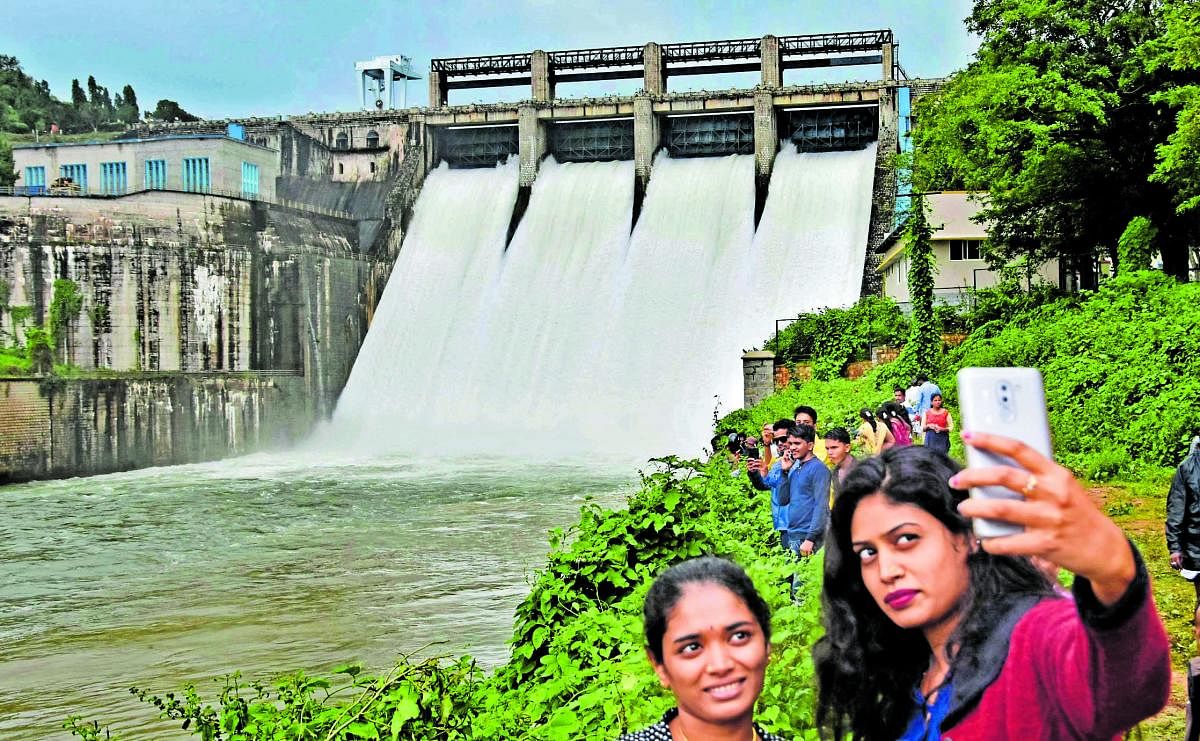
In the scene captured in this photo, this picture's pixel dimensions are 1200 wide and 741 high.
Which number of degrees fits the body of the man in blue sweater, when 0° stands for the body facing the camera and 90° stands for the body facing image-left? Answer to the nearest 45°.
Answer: approximately 45°

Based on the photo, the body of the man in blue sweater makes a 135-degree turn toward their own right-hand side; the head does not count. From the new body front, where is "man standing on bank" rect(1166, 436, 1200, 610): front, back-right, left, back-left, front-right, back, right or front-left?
right

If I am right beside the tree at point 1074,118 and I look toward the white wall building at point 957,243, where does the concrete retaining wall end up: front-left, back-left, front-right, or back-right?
front-left

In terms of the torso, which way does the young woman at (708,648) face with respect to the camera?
toward the camera

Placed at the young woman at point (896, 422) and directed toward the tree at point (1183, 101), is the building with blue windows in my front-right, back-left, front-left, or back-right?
front-left

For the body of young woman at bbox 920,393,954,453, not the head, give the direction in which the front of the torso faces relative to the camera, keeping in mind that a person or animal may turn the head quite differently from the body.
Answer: toward the camera

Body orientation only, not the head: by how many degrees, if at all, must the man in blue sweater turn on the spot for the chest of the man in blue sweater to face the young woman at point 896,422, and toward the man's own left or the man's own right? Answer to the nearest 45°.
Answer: approximately 180°

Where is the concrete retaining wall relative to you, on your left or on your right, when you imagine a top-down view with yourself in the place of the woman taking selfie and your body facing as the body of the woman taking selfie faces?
on your right

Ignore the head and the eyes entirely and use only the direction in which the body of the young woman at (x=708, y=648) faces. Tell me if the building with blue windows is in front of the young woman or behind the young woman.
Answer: behind

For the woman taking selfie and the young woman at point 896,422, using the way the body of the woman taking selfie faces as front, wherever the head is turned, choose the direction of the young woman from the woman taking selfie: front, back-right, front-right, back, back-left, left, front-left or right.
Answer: back-right

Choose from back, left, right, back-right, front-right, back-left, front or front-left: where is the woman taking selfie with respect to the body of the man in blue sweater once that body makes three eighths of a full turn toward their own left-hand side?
right

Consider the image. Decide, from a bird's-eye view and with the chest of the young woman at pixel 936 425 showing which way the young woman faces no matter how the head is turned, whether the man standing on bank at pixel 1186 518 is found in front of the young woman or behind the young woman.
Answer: in front

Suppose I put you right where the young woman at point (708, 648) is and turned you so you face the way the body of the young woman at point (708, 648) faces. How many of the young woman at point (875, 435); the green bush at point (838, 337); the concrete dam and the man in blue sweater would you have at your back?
4

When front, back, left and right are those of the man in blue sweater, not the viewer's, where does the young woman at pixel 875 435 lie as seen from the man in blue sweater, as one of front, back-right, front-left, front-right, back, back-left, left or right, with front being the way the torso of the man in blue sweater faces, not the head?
back
